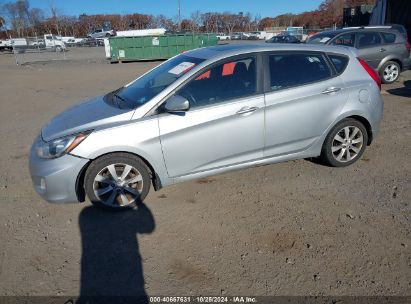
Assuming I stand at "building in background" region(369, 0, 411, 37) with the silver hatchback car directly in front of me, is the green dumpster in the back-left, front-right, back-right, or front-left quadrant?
front-right

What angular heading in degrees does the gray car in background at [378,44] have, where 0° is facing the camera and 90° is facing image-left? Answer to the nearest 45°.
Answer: approximately 45°

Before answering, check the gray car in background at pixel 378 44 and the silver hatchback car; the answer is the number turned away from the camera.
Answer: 0

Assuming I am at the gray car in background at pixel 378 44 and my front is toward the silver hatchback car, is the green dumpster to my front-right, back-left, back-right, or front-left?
back-right

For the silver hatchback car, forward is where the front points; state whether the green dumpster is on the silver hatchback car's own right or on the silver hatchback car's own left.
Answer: on the silver hatchback car's own right

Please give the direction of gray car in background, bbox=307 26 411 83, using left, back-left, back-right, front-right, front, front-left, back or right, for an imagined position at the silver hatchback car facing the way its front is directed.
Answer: back-right

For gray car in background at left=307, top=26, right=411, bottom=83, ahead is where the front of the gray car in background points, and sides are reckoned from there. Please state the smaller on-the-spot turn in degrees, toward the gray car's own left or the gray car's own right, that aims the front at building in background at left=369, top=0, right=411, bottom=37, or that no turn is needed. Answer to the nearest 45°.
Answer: approximately 135° to the gray car's own right

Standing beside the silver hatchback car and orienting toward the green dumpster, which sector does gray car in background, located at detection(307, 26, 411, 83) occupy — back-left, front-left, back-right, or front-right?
front-right

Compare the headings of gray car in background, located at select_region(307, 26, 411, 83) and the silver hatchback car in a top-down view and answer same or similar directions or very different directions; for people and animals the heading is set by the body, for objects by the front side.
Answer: same or similar directions

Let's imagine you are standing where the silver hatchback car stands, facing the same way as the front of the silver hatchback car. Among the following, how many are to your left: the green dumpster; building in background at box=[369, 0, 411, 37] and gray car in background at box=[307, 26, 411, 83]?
0

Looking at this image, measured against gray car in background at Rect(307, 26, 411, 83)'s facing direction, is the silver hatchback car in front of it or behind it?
in front

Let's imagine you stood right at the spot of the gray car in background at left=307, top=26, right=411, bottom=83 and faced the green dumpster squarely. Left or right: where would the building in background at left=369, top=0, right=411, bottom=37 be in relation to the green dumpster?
right

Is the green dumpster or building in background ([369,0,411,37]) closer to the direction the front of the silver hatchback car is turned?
the green dumpster

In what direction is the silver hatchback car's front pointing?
to the viewer's left

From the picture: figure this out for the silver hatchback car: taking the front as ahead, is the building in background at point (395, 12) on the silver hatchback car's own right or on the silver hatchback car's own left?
on the silver hatchback car's own right
